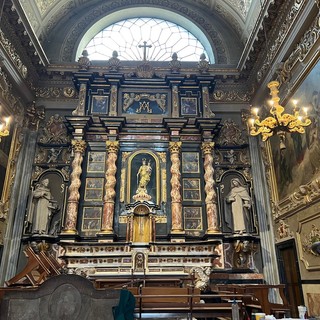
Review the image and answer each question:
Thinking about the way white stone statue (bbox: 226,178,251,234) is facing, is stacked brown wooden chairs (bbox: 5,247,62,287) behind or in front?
in front

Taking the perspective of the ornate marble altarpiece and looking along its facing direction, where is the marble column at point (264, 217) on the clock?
The marble column is roughly at 9 o'clock from the ornate marble altarpiece.

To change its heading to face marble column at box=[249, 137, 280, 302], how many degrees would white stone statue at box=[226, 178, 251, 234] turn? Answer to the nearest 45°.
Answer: approximately 90° to its left

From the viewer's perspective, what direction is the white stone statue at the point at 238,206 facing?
toward the camera

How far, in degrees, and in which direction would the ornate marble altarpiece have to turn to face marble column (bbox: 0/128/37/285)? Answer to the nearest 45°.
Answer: approximately 90° to its right

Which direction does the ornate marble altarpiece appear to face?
toward the camera

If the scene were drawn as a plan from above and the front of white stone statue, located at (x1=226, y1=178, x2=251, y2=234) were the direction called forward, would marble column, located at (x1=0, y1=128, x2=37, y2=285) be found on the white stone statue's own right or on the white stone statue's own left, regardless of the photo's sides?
on the white stone statue's own right

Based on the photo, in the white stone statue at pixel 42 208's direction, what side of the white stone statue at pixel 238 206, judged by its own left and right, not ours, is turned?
right

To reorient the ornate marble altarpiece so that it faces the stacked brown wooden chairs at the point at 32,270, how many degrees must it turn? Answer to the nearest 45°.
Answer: approximately 45° to its right
